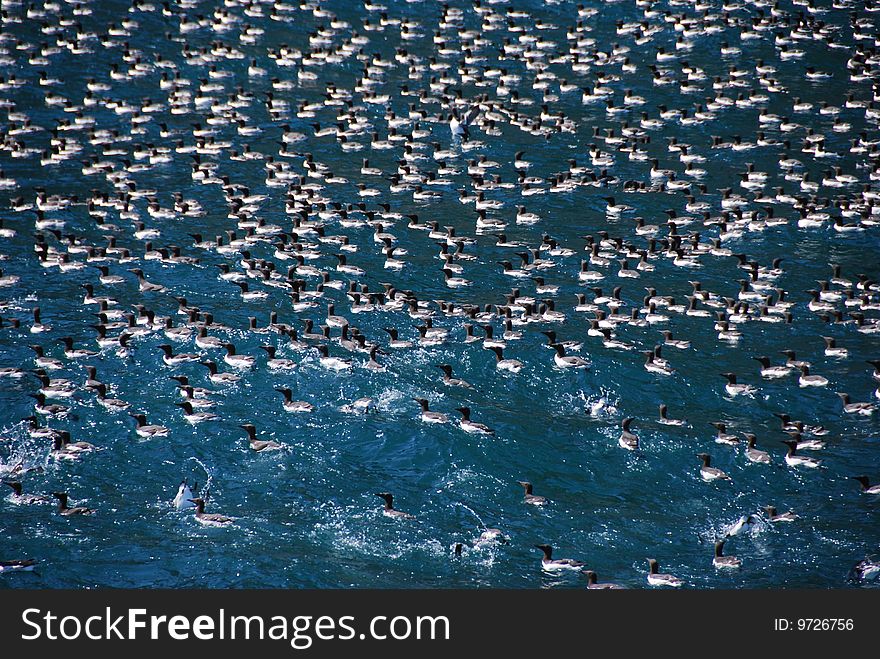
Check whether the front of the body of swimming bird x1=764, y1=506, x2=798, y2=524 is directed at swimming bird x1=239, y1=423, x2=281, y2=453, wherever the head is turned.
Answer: yes

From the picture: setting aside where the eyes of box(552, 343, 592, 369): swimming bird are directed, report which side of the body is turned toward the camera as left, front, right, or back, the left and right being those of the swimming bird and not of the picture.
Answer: left

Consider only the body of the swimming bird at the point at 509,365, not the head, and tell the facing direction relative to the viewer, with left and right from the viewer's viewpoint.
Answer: facing to the left of the viewer

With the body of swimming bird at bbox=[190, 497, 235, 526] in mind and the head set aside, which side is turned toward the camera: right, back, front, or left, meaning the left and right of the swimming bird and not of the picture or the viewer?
left

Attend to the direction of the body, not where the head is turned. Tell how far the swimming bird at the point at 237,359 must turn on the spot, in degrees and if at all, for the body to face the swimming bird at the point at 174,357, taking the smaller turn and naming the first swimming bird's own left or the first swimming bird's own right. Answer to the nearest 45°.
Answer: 0° — it already faces it

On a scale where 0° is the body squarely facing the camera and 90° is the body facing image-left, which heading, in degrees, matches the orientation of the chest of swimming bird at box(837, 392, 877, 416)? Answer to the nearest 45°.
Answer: approximately 90°

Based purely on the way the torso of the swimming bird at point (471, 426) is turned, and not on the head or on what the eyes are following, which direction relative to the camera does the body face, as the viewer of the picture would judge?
to the viewer's left

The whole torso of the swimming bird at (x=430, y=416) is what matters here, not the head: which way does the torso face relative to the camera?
to the viewer's left

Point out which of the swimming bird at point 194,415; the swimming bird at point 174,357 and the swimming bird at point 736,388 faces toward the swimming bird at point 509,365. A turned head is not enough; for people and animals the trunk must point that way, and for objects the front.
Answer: the swimming bird at point 736,388

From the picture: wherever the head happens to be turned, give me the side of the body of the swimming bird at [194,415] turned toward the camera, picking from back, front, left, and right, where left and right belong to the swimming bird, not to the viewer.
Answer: left

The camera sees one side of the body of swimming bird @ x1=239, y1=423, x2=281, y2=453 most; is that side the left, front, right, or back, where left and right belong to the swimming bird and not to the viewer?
left

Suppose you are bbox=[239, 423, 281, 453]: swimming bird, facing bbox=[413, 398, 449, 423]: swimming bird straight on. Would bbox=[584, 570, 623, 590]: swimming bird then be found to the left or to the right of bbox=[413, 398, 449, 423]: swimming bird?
right

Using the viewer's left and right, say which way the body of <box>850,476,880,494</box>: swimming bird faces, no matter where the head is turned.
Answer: facing to the left of the viewer

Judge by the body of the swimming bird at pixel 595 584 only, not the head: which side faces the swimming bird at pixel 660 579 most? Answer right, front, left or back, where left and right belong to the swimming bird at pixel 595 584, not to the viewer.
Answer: back

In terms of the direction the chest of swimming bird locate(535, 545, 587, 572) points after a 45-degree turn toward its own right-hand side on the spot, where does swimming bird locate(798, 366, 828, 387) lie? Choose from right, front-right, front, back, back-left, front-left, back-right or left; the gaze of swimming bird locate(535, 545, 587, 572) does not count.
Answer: right
